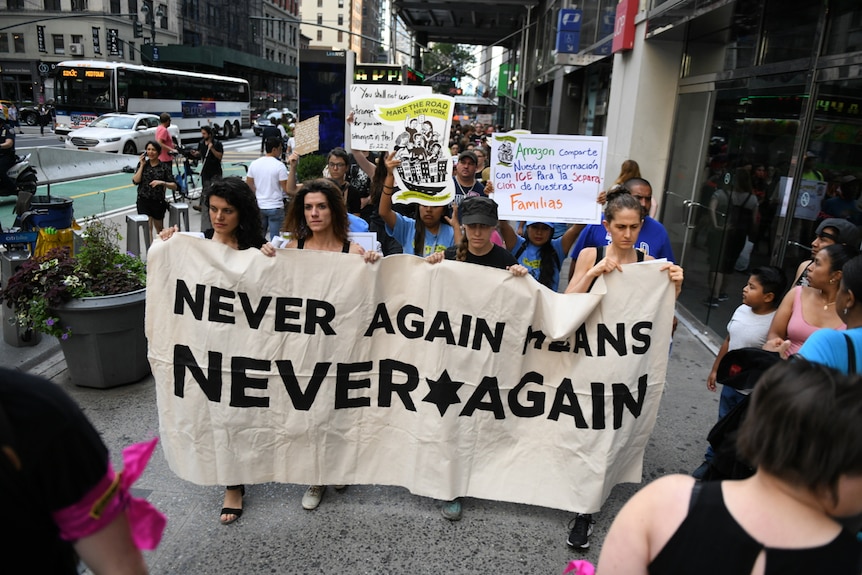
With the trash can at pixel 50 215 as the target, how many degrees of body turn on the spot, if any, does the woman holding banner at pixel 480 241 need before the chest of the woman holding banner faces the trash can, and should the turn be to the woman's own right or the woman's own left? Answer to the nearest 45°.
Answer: approximately 135° to the woman's own right

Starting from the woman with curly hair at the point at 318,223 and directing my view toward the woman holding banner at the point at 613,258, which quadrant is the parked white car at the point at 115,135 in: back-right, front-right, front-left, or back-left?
back-left

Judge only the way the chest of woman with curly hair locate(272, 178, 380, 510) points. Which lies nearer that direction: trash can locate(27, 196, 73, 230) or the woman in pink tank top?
the woman in pink tank top

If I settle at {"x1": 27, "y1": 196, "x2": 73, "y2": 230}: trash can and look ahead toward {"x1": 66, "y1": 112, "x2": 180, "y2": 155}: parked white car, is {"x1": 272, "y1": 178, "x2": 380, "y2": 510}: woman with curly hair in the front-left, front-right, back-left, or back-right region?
back-right

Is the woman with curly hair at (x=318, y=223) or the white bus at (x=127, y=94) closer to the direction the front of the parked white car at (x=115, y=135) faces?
the woman with curly hair

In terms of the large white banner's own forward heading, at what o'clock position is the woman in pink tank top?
The woman in pink tank top is roughly at 9 o'clock from the large white banner.

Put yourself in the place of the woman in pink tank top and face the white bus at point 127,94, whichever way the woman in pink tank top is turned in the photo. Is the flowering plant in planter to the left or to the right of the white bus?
left

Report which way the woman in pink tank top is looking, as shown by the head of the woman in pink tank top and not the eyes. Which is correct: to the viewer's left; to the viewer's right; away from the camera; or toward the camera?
to the viewer's left

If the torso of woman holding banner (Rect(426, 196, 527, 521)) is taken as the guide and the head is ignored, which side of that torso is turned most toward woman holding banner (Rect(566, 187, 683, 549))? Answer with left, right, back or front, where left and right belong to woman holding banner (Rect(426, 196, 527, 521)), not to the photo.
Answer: left

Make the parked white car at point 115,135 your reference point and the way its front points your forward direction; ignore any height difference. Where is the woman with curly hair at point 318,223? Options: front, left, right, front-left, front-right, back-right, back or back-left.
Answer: front-left

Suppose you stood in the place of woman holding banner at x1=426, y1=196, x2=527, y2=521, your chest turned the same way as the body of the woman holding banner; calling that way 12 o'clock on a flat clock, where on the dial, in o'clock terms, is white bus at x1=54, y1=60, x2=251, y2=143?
The white bus is roughly at 5 o'clock from the woman holding banner.

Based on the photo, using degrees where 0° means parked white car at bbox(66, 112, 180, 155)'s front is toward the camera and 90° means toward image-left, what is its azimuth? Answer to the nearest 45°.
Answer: approximately 45°

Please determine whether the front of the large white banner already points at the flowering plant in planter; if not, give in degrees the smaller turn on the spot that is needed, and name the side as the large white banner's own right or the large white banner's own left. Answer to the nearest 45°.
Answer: approximately 135° to the large white banner's own right
